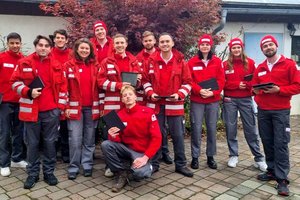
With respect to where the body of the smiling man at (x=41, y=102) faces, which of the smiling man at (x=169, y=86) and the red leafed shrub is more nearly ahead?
the smiling man

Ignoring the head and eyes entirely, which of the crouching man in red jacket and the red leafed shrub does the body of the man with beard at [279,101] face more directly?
the crouching man in red jacket

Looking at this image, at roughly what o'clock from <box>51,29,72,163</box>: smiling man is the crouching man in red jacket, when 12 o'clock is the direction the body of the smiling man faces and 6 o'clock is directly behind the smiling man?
The crouching man in red jacket is roughly at 11 o'clock from the smiling man.

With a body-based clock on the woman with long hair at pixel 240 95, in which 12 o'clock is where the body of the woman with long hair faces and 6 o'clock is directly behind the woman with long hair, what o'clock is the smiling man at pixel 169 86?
The smiling man is roughly at 2 o'clock from the woman with long hair.

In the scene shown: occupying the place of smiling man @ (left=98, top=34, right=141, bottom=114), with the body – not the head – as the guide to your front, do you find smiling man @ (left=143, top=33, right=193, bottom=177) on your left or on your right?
on your left

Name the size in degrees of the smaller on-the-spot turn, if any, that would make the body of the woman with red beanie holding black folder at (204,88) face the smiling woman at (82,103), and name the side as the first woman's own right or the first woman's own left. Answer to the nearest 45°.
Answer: approximately 90° to the first woman's own right

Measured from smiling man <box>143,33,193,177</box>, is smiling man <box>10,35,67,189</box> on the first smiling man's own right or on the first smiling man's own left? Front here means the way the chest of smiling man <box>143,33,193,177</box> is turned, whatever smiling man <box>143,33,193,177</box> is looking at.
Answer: on the first smiling man's own right
